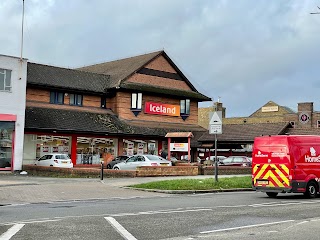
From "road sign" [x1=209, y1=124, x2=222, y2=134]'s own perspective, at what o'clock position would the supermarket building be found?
The supermarket building is roughly at 5 o'clock from the road sign.

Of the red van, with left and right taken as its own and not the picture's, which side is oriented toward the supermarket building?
left

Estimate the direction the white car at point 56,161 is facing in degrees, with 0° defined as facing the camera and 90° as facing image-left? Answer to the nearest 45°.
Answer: approximately 135°

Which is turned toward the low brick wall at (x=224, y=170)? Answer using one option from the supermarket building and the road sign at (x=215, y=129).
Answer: the supermarket building

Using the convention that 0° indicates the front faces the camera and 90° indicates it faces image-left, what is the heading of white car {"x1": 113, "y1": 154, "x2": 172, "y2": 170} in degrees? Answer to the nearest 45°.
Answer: approximately 135°

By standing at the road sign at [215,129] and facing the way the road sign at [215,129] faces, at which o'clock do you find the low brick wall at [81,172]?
The low brick wall is roughly at 4 o'clock from the road sign.

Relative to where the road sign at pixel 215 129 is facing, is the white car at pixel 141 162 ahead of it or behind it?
behind

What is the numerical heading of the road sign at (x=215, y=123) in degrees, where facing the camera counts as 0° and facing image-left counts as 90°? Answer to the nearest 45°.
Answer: approximately 0°

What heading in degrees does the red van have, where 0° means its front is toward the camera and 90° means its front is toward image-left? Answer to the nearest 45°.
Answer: approximately 225°
